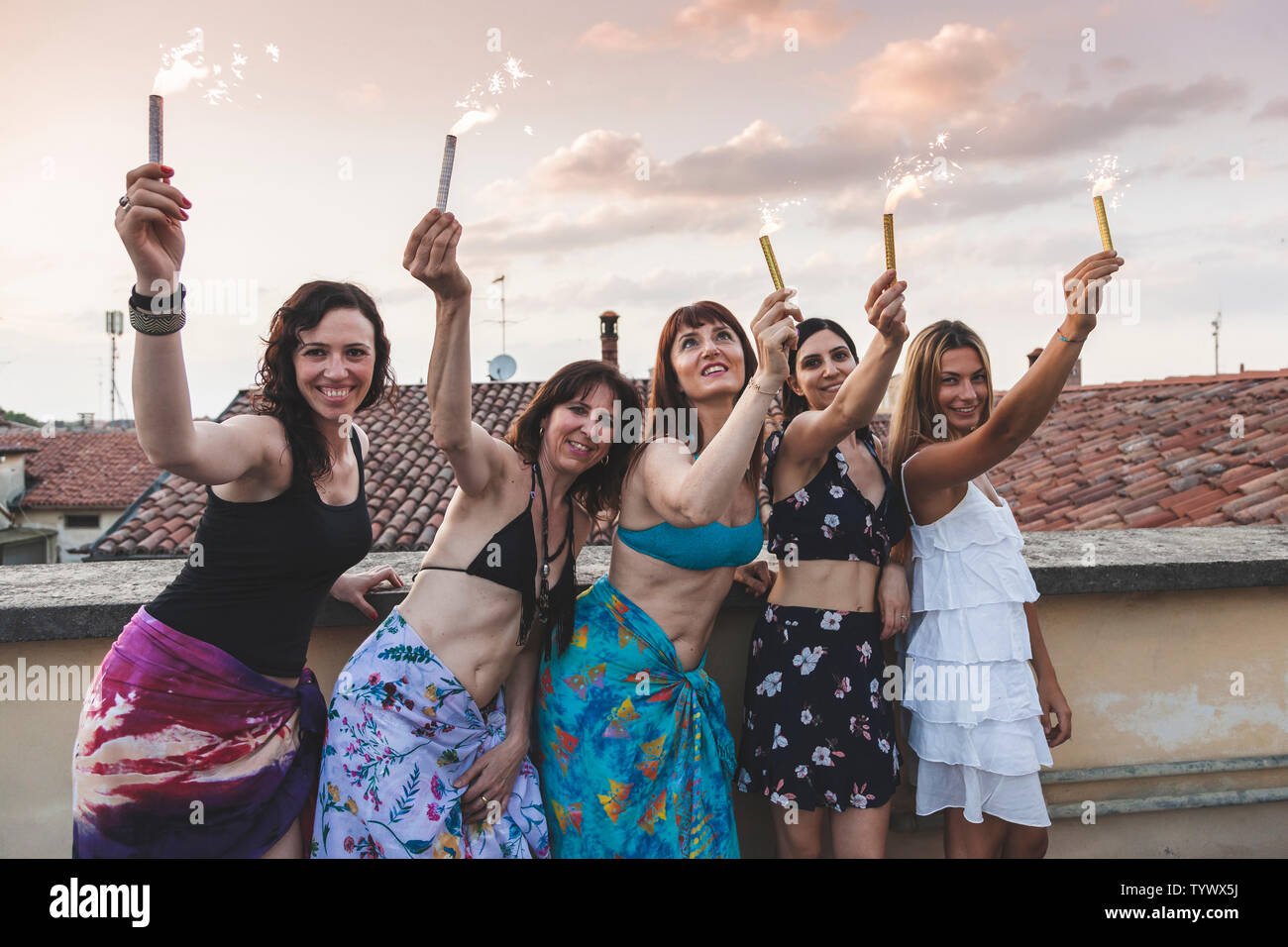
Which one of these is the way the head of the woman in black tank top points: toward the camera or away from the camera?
toward the camera

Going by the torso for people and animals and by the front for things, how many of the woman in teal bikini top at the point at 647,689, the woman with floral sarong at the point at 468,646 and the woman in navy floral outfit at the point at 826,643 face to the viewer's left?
0

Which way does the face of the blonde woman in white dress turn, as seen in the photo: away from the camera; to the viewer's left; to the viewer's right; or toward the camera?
toward the camera

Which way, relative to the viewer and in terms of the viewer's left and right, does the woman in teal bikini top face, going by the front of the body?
facing the viewer and to the right of the viewer

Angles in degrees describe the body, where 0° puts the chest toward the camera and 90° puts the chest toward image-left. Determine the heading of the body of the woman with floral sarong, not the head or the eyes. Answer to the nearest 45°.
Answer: approximately 315°
